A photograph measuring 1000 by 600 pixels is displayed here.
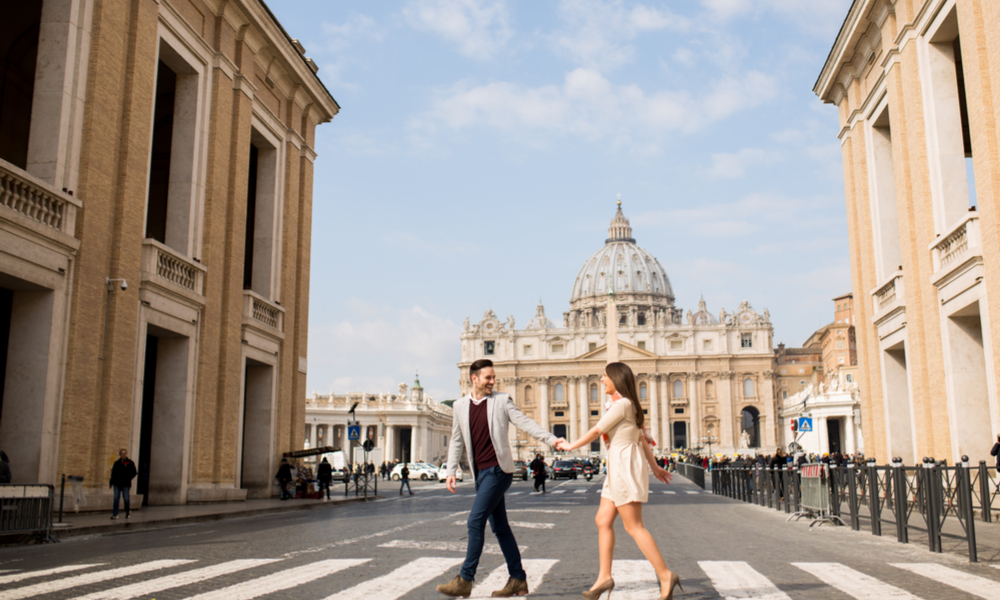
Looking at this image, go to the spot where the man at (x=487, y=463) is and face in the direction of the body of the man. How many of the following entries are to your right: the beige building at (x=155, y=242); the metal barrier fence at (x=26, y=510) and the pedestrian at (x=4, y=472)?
3

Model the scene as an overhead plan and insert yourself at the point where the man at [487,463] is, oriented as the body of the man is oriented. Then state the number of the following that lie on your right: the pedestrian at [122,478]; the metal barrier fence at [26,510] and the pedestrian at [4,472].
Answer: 3

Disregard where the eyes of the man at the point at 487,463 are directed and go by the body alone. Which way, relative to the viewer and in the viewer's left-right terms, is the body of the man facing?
facing the viewer and to the left of the viewer

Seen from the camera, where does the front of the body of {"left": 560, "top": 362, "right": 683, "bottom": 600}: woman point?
to the viewer's left

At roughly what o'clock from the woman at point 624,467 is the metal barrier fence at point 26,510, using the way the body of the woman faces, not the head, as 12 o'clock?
The metal barrier fence is roughly at 1 o'clock from the woman.

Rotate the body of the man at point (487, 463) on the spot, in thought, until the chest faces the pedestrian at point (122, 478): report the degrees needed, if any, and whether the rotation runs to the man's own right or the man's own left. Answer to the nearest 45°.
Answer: approximately 90° to the man's own right

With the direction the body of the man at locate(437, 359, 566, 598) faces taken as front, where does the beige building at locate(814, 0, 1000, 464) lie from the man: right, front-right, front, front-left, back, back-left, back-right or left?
back

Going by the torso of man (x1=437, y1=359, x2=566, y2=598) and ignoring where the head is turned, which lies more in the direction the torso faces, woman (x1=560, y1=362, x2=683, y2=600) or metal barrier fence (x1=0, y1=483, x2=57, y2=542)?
the metal barrier fence

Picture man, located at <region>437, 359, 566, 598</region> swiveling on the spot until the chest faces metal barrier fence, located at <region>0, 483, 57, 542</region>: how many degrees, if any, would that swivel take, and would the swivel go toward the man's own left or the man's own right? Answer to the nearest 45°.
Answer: approximately 90° to the man's own right

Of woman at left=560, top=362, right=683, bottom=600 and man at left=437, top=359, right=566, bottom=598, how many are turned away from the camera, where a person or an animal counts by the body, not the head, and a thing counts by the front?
0

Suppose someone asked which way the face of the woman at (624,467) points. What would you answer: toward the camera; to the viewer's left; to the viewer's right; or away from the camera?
to the viewer's left
